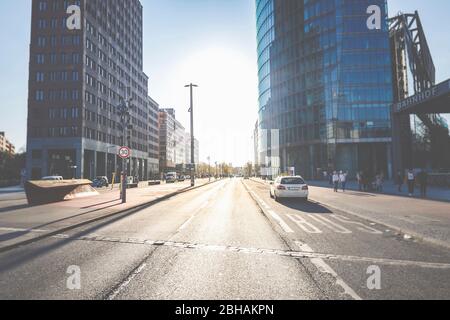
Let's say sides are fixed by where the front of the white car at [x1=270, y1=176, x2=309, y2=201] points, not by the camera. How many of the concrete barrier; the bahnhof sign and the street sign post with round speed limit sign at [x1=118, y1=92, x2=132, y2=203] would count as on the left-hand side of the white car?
2

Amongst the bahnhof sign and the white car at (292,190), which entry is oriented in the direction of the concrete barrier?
the bahnhof sign

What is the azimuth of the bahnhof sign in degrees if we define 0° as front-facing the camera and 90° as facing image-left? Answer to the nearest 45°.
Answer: approximately 45°

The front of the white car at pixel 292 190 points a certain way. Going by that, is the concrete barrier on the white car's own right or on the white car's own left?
on the white car's own left

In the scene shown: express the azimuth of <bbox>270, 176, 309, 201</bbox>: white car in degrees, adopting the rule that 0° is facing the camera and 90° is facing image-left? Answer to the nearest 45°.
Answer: approximately 180°

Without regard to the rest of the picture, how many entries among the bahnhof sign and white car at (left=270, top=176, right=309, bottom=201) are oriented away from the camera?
1

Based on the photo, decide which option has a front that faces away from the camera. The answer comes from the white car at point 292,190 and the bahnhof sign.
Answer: the white car

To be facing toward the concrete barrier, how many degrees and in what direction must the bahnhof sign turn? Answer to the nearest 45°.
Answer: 0° — it already faces it

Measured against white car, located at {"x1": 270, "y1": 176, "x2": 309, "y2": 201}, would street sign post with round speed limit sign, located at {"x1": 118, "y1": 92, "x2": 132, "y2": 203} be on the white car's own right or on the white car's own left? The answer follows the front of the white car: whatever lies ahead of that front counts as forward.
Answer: on the white car's own left
